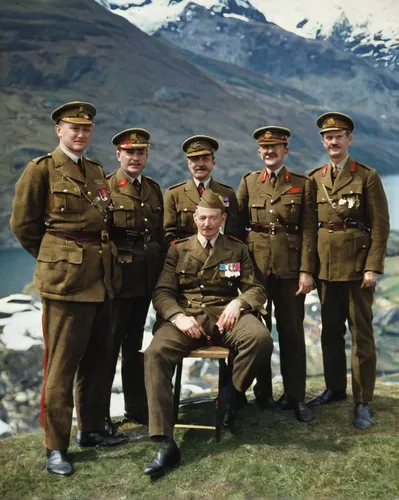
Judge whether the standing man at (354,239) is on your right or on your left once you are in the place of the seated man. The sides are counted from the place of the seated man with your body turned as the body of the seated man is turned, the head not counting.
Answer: on your left

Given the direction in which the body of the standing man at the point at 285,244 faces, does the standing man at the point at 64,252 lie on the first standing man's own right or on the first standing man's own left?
on the first standing man's own right

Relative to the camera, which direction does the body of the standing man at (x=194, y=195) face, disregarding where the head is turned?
toward the camera

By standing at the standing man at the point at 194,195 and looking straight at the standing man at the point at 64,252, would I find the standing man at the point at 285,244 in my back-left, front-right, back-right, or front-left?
back-left

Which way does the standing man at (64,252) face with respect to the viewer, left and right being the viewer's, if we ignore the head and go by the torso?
facing the viewer and to the right of the viewer

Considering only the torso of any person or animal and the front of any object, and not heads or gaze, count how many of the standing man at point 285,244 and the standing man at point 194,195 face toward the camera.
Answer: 2

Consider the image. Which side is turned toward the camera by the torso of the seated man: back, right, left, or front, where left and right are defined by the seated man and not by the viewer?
front

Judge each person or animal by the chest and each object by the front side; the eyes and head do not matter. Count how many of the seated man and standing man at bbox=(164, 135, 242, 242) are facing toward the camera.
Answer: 2

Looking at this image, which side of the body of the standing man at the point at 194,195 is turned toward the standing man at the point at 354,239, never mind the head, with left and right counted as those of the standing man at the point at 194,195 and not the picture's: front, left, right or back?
left

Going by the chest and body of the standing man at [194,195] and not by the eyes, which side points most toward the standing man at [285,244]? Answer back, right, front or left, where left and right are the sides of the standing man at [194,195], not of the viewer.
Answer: left

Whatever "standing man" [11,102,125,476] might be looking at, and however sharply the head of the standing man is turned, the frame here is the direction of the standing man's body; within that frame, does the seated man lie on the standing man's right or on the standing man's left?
on the standing man's left
